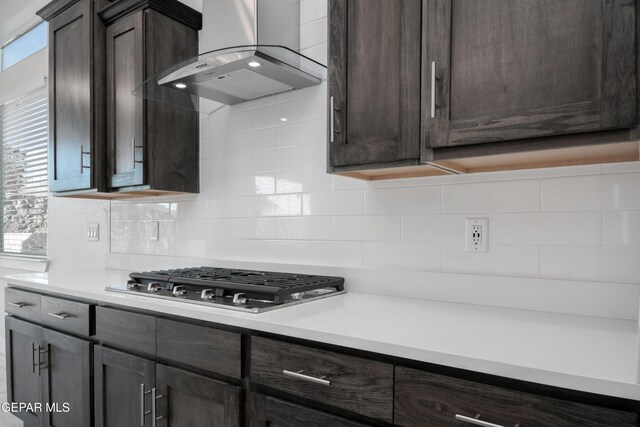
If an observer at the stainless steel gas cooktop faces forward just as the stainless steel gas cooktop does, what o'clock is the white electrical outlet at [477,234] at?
The white electrical outlet is roughly at 8 o'clock from the stainless steel gas cooktop.

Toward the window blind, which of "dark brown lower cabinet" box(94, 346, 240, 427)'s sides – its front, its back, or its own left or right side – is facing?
right

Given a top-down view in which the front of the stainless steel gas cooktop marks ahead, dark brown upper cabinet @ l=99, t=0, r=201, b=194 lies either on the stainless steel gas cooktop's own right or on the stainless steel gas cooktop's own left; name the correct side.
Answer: on the stainless steel gas cooktop's own right

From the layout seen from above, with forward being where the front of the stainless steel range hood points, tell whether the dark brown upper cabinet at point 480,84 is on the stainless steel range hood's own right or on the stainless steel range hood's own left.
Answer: on the stainless steel range hood's own left

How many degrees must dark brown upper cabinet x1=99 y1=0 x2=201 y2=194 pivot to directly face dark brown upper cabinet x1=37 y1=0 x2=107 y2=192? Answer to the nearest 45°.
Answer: approximately 90° to its right

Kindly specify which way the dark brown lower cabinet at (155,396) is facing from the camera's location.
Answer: facing the viewer and to the left of the viewer

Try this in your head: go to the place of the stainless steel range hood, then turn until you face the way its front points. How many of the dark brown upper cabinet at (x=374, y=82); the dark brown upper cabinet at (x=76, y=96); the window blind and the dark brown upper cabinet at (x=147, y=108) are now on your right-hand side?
3

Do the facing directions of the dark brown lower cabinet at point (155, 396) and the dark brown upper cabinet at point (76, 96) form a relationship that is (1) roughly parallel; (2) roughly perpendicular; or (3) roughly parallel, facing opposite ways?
roughly parallel

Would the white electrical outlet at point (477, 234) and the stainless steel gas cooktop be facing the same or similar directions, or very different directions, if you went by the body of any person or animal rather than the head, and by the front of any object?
same or similar directions

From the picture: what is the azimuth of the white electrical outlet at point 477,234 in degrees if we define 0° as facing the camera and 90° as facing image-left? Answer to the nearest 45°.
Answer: approximately 0°

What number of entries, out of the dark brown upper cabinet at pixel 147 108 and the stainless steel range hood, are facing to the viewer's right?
0

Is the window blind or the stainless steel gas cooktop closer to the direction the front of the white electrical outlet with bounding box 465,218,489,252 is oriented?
the stainless steel gas cooktop
